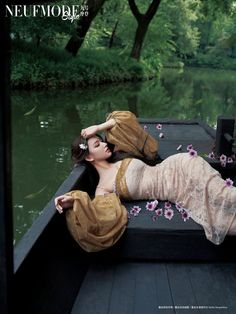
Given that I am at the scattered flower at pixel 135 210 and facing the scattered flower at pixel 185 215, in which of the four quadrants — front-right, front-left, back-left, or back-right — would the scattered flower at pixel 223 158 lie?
front-left
